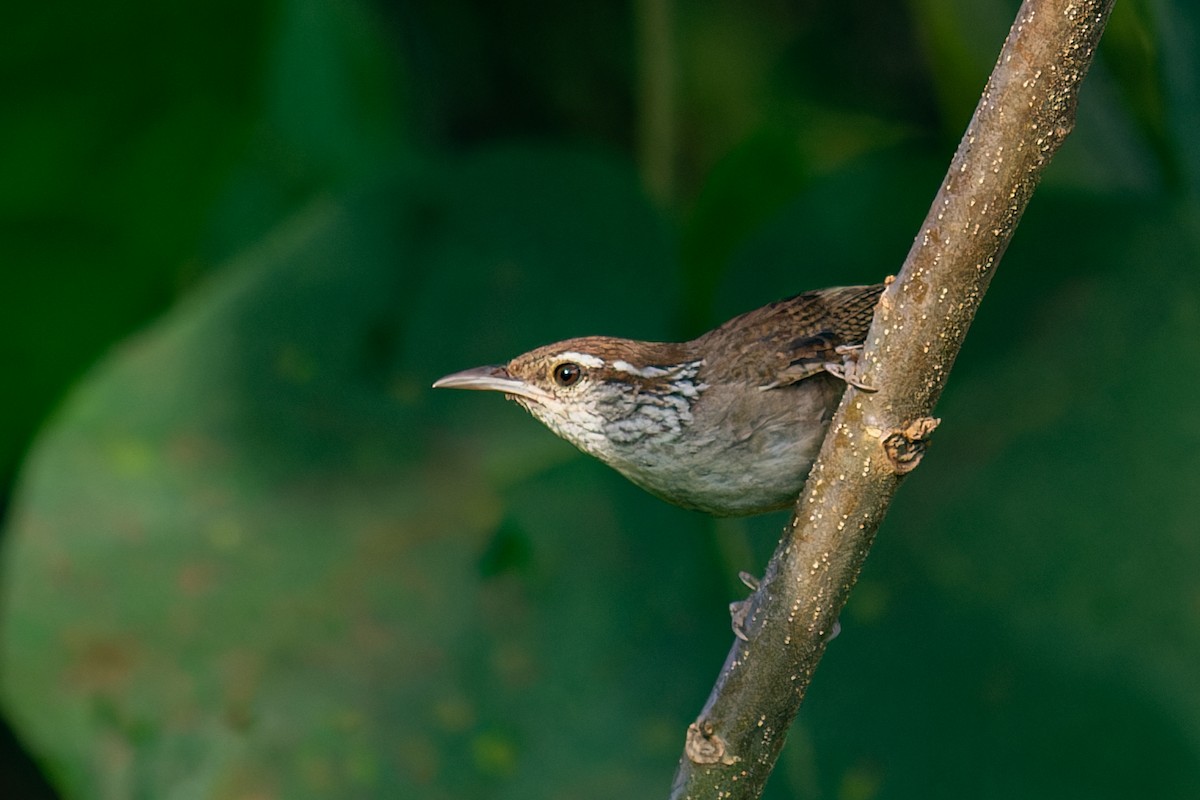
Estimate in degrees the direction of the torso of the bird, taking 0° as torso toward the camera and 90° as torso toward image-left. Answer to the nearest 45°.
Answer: approximately 90°

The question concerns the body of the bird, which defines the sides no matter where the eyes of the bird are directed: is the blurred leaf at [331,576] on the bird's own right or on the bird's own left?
on the bird's own right
